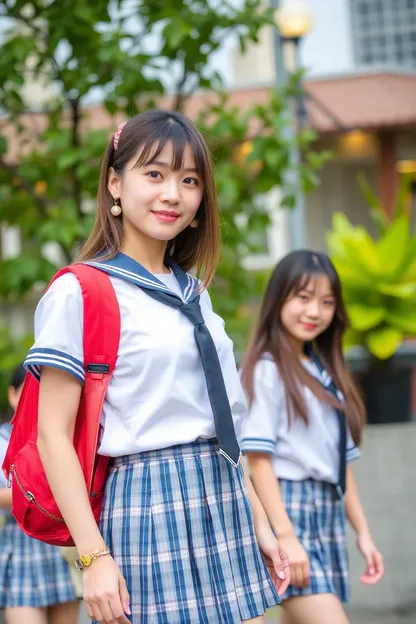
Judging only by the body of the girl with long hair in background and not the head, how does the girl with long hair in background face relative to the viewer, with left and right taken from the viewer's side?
facing the viewer and to the right of the viewer

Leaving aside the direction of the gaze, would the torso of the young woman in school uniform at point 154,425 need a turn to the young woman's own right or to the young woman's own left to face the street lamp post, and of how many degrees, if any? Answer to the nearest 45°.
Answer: approximately 135° to the young woman's own left

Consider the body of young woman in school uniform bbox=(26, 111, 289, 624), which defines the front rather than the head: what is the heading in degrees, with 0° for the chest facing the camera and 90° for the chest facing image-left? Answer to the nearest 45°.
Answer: approximately 315°

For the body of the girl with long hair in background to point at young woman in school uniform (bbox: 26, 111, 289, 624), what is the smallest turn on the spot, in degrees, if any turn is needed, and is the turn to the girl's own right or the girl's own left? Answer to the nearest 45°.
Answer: approximately 45° to the girl's own right

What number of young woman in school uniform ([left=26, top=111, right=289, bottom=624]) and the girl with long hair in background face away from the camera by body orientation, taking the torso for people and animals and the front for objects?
0
